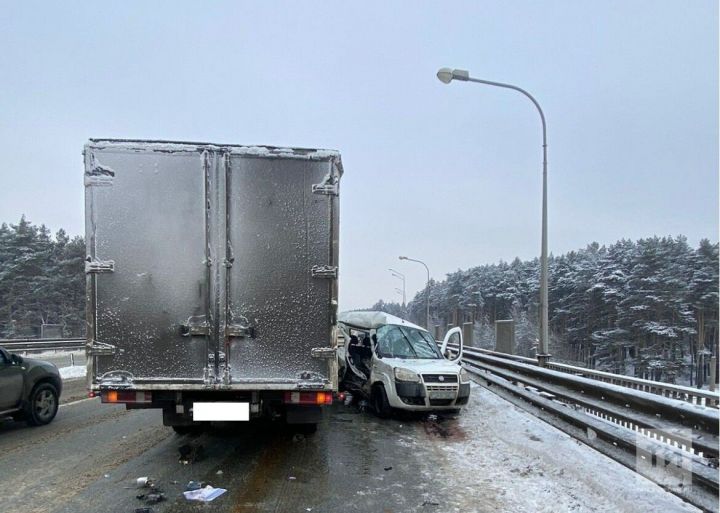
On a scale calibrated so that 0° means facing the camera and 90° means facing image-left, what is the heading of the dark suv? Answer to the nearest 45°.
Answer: approximately 225°

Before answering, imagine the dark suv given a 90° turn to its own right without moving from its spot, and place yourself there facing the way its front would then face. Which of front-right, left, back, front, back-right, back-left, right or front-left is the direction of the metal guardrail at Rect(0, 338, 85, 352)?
back-left

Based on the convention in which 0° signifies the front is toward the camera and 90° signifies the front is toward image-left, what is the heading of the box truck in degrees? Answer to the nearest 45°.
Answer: approximately 180°

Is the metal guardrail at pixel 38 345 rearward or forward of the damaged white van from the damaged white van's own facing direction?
rearward

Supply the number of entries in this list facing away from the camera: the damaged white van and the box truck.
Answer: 1

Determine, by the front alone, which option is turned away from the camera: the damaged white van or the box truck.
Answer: the box truck

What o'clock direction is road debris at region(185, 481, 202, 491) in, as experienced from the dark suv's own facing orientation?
The road debris is roughly at 4 o'clock from the dark suv.

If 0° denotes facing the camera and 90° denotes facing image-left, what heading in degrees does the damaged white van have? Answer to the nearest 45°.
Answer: approximately 315°
